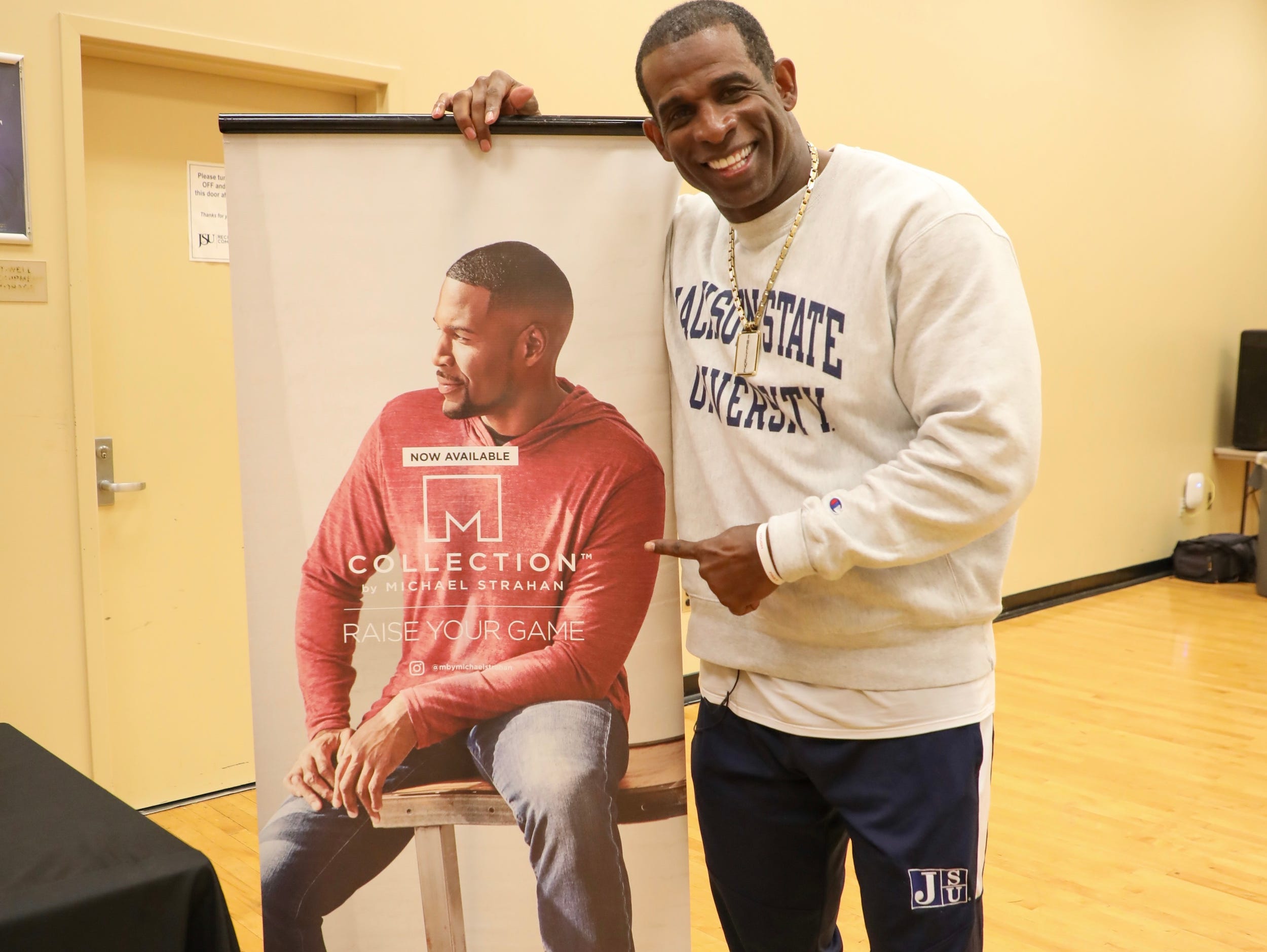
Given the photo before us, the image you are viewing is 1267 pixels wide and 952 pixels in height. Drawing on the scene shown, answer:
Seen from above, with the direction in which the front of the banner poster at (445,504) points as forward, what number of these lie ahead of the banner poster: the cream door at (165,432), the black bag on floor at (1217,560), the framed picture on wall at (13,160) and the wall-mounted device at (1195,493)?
0

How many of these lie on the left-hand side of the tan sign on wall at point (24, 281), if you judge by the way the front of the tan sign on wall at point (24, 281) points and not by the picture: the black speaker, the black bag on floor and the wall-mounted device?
3

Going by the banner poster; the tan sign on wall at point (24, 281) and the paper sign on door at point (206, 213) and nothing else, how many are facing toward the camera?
3

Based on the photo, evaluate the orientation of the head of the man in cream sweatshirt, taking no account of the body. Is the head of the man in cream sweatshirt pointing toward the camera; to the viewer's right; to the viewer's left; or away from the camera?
toward the camera

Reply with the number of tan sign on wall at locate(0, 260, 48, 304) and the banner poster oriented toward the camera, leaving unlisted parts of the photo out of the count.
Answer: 2

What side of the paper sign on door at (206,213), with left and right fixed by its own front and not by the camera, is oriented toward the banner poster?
front

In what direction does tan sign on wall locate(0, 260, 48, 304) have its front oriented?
toward the camera

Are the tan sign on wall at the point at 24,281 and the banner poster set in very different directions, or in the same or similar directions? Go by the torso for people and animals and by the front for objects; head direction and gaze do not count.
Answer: same or similar directions

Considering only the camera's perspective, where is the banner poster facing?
facing the viewer

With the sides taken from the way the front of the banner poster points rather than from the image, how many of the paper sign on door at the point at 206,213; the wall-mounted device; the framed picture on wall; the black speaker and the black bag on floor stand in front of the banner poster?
0

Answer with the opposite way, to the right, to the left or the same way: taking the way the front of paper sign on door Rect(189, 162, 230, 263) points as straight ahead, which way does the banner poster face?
the same way

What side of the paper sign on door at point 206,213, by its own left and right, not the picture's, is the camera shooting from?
front

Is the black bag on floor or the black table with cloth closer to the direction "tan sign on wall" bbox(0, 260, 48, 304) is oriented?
the black table with cloth

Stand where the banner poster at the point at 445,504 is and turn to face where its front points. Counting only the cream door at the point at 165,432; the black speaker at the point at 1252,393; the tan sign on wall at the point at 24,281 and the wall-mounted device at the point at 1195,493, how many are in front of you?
0

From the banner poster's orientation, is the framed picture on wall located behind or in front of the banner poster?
behind

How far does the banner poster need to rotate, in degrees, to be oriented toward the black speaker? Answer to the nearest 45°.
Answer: approximately 135° to its left

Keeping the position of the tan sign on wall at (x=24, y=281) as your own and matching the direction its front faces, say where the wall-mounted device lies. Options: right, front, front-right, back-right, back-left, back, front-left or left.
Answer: left

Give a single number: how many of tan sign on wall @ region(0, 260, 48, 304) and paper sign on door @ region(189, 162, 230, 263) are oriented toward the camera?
2
